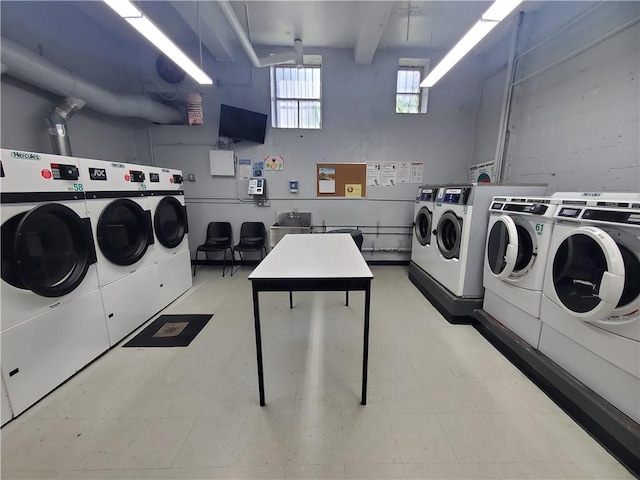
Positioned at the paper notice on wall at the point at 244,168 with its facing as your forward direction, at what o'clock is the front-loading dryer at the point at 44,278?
The front-loading dryer is roughly at 1 o'clock from the paper notice on wall.

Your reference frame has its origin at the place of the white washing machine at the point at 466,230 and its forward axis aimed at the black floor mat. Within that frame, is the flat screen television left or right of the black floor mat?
right

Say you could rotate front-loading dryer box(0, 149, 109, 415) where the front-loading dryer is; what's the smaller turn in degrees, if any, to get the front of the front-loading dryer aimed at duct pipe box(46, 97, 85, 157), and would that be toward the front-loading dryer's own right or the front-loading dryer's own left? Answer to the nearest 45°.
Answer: approximately 135° to the front-loading dryer's own left

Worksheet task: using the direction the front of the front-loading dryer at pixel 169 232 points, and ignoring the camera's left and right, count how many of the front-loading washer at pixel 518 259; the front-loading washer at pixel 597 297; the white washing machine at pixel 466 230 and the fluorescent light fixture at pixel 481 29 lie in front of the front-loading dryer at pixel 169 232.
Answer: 4

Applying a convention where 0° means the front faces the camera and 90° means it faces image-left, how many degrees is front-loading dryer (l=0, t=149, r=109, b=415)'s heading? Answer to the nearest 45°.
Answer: approximately 315°

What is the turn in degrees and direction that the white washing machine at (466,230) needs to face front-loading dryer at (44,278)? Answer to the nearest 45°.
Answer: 0° — it already faces it

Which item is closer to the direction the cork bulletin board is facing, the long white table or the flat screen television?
the long white table

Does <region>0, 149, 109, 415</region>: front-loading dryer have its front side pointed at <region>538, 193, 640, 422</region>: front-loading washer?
yes

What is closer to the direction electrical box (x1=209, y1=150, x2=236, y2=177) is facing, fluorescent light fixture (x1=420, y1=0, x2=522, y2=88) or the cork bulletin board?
the fluorescent light fixture

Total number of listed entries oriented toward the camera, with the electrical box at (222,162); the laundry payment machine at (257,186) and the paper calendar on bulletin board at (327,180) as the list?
3

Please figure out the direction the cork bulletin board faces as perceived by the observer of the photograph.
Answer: facing the viewer

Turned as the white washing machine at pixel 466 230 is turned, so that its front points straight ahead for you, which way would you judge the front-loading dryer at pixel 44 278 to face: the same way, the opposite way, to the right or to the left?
the opposite way

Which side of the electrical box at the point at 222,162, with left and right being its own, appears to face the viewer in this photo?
front

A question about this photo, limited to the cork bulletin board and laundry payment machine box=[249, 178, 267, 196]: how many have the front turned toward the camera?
2

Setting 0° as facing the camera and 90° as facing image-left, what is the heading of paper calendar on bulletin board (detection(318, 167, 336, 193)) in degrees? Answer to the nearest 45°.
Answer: approximately 0°

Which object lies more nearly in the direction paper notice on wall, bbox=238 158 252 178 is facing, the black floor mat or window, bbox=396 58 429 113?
the black floor mat

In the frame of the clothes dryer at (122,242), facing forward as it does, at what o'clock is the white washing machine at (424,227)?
The white washing machine is roughly at 11 o'clock from the clothes dryer.

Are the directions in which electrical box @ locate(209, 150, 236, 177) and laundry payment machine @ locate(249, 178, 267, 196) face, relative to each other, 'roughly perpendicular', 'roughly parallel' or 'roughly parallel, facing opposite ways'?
roughly parallel
